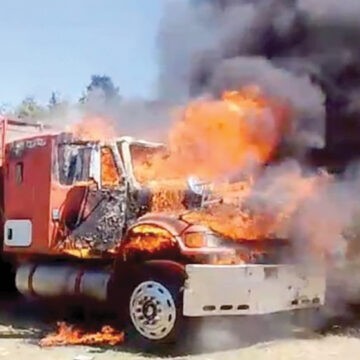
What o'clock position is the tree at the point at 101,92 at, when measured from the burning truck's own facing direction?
The tree is roughly at 7 o'clock from the burning truck.

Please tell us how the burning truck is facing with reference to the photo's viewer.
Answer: facing the viewer and to the right of the viewer
